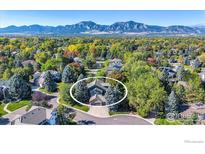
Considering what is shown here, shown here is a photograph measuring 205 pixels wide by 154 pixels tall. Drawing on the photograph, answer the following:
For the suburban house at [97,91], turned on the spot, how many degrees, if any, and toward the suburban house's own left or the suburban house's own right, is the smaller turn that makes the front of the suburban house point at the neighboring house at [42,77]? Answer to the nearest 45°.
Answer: approximately 90° to the suburban house's own right

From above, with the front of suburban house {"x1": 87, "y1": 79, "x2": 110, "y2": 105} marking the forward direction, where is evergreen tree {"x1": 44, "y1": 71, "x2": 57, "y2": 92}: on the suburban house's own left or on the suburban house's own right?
on the suburban house's own right

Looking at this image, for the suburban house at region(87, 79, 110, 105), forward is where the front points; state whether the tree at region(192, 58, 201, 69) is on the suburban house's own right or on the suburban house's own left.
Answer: on the suburban house's own left

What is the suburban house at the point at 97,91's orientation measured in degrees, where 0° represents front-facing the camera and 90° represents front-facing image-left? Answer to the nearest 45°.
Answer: approximately 0°

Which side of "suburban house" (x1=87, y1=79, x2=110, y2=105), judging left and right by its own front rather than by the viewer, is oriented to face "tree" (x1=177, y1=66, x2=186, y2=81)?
left

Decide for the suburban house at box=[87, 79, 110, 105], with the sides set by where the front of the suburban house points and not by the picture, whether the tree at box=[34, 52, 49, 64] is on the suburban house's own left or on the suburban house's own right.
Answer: on the suburban house's own right

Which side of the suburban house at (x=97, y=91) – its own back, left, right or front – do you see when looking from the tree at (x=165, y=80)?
left
